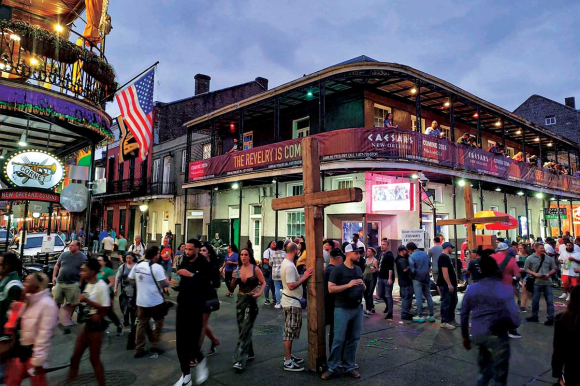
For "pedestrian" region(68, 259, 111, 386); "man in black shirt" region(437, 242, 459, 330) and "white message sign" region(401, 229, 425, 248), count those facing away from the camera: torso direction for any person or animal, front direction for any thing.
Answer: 0

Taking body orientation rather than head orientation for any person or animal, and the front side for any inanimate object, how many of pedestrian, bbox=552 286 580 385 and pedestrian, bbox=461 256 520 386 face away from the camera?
2

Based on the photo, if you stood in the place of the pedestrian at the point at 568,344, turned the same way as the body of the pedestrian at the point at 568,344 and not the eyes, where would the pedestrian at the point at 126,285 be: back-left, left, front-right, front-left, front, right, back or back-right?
left

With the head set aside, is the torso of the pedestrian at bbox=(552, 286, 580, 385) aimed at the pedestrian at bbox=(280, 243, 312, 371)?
no

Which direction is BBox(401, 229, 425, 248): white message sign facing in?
toward the camera

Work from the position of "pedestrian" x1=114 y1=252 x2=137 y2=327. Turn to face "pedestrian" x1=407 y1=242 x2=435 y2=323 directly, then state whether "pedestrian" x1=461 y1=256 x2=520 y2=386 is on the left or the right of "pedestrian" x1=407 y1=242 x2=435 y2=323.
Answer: right

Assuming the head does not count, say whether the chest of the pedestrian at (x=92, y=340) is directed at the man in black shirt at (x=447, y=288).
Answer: no

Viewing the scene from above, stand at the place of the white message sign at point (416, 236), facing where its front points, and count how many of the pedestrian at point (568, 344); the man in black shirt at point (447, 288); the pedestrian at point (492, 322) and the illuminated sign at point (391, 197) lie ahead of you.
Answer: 3

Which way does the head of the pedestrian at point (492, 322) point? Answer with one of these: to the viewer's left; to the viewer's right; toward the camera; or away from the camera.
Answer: away from the camera

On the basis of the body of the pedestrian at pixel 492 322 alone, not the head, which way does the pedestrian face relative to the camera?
away from the camera

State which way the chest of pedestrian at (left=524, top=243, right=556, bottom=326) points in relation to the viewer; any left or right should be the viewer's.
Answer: facing the viewer

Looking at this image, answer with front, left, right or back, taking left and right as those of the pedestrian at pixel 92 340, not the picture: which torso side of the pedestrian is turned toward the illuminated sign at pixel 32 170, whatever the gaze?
right

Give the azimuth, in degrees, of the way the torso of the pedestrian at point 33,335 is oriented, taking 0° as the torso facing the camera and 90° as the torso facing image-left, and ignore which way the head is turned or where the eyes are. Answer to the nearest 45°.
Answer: approximately 90°

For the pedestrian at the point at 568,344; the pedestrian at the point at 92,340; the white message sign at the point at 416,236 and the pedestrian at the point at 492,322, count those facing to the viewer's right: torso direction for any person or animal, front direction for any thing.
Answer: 0

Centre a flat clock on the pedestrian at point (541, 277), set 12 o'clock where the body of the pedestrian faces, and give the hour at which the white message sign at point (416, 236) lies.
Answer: The white message sign is roughly at 4 o'clock from the pedestrian.

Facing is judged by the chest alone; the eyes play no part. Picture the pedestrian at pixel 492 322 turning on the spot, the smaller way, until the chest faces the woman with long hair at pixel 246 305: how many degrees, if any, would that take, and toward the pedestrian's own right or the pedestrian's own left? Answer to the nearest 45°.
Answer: approximately 90° to the pedestrian's own left

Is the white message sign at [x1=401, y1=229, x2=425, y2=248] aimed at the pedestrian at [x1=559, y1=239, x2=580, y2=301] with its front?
no
